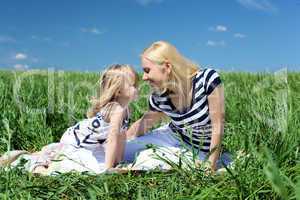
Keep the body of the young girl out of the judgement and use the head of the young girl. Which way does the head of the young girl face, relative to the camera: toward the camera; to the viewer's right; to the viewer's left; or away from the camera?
to the viewer's right

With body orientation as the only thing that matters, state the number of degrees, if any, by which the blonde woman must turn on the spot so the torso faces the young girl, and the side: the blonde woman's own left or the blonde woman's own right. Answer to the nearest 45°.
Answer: approximately 45° to the blonde woman's own right

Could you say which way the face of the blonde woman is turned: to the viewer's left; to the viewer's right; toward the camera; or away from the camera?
to the viewer's left

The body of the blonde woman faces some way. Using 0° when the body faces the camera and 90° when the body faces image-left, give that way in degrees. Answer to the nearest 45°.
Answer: approximately 45°
